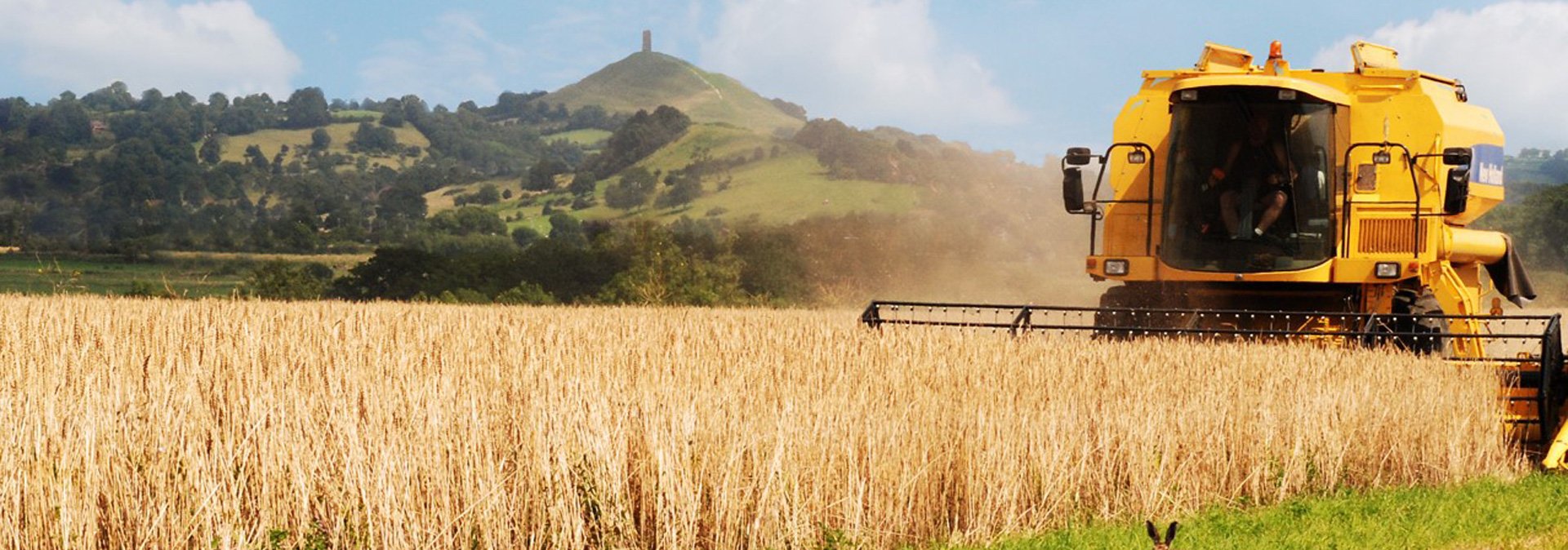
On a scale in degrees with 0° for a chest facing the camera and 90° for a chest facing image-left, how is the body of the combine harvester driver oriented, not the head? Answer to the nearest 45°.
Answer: approximately 0°

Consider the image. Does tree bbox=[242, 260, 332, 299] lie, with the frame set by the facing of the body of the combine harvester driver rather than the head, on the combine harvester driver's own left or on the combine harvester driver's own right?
on the combine harvester driver's own right

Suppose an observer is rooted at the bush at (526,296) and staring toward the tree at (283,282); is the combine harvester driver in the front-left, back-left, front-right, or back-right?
back-left

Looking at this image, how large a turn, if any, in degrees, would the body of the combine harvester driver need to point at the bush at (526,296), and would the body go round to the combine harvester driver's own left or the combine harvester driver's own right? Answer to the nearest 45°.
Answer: approximately 135° to the combine harvester driver's own right
